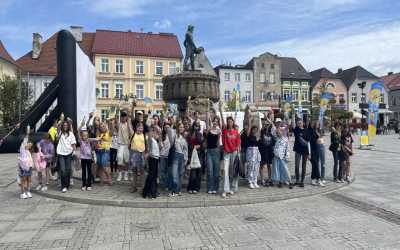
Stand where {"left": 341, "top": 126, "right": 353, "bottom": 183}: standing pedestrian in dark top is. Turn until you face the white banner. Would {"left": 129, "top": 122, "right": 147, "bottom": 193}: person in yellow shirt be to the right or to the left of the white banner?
left

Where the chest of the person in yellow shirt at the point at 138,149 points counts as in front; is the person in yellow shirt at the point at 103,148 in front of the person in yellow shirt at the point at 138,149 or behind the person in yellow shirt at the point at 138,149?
behind

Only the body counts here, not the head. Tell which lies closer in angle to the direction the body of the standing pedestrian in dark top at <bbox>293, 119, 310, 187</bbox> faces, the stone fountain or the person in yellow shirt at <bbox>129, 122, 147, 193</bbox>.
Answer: the person in yellow shirt

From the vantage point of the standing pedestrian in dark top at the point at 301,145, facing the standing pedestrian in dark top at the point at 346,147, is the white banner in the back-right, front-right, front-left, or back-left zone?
back-left

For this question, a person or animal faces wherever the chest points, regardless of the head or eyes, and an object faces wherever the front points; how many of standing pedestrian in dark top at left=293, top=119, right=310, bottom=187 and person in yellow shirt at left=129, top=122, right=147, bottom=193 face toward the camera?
2

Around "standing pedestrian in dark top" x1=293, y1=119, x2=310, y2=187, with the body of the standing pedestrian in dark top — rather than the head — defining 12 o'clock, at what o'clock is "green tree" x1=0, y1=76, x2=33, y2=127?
The green tree is roughly at 4 o'clock from the standing pedestrian in dark top.

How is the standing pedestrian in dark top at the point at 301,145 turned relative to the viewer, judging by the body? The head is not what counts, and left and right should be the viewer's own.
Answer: facing the viewer

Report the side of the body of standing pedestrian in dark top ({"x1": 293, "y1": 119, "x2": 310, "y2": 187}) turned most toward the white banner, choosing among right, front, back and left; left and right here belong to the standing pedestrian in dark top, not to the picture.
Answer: right

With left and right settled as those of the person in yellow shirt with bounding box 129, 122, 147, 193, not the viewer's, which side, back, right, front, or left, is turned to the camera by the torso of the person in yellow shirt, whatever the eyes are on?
front

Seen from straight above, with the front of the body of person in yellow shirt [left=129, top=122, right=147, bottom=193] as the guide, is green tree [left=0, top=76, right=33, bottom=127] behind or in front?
behind

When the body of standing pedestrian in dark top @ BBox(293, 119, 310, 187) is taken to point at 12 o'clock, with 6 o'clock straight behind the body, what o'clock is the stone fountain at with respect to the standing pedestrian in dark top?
The stone fountain is roughly at 4 o'clock from the standing pedestrian in dark top.

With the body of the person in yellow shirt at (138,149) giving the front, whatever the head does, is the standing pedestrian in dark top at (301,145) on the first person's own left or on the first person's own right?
on the first person's own left
